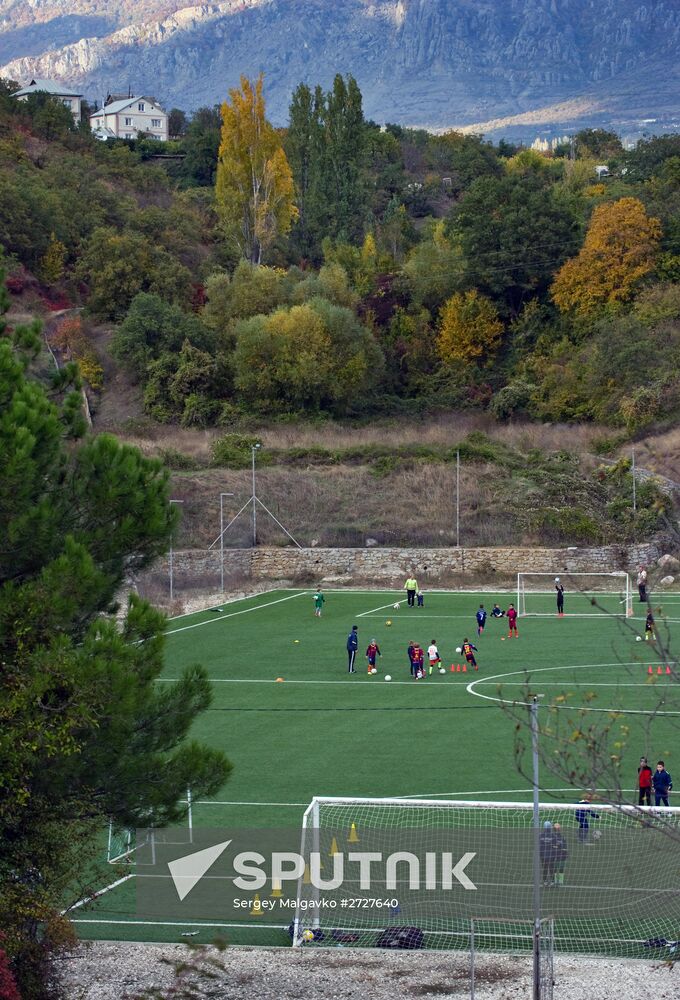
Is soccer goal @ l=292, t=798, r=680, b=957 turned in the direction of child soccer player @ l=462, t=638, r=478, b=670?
yes

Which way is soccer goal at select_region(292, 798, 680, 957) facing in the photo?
away from the camera

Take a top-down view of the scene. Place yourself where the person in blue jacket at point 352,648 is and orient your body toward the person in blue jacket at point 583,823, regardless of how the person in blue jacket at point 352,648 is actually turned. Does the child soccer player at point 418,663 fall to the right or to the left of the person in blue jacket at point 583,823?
left

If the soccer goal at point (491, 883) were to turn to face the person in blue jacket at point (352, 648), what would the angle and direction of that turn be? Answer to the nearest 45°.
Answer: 0° — it already faces them

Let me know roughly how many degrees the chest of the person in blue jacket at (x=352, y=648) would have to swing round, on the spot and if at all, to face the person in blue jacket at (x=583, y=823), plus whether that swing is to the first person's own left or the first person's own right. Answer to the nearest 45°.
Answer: approximately 90° to the first person's own right

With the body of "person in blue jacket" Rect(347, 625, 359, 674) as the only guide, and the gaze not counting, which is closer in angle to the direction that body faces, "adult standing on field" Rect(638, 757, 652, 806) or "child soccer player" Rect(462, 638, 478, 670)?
the child soccer player

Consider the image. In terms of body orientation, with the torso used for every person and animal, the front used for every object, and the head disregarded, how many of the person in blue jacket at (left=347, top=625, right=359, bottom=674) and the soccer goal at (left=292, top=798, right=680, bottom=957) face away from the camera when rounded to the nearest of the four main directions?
1

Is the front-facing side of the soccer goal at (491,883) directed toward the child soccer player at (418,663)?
yes

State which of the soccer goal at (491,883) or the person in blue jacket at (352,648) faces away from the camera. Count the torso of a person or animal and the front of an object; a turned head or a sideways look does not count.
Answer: the soccer goal

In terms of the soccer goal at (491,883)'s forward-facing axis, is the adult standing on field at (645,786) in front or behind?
in front

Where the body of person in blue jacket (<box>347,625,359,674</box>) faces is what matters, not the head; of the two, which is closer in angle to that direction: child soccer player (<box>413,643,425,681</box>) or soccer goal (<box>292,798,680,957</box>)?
the child soccer player
